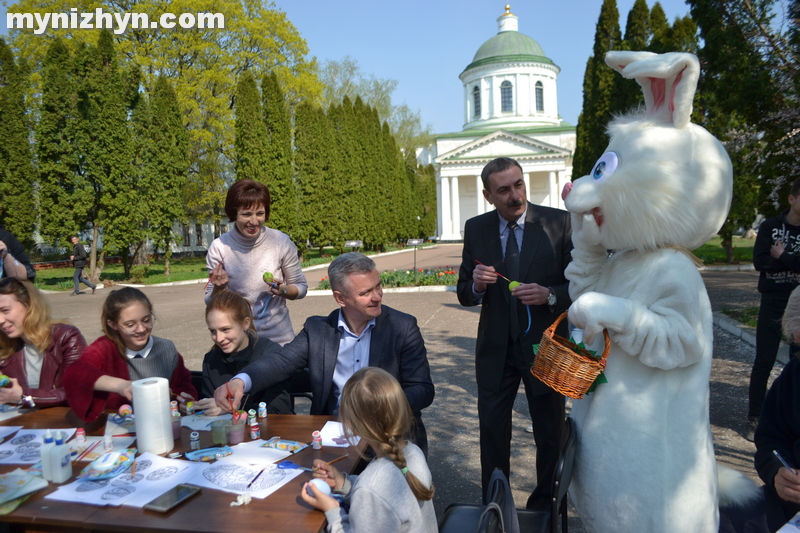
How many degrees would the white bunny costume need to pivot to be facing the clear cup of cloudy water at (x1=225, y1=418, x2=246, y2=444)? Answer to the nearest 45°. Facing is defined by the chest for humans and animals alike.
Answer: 0° — it already faces it

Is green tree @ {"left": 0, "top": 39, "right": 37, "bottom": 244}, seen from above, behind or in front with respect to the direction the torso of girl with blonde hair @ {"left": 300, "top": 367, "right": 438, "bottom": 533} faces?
in front

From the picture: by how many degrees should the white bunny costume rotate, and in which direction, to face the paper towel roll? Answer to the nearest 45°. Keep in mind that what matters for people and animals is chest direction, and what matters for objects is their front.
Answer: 0° — it already faces it

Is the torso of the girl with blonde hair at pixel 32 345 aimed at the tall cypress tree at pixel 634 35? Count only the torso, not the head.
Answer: no

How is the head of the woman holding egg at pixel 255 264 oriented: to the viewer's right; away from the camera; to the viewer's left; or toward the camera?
toward the camera

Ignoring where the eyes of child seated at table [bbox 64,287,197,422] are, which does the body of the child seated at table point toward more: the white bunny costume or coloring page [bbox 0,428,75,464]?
the coloring page

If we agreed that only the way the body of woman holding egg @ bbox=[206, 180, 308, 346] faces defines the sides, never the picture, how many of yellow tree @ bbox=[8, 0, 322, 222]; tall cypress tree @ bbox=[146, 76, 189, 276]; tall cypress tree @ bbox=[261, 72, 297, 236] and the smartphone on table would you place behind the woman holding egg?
3

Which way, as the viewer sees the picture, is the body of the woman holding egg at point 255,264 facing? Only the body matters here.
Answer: toward the camera

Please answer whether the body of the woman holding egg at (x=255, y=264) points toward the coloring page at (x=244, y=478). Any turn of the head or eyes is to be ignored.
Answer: yes

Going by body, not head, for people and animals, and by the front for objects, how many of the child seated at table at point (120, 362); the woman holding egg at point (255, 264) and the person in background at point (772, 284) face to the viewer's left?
0

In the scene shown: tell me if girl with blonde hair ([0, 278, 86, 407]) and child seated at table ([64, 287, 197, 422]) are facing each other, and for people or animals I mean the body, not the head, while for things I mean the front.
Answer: no

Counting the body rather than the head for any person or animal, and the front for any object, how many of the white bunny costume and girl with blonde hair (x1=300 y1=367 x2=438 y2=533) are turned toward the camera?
0

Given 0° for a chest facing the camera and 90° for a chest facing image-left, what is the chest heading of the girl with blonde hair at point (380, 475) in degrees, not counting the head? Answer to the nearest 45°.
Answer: approximately 135°

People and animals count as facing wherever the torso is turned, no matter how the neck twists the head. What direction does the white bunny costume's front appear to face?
to the viewer's left

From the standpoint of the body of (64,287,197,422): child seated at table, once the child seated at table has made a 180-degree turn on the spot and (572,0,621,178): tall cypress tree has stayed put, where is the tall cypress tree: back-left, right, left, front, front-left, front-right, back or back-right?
right

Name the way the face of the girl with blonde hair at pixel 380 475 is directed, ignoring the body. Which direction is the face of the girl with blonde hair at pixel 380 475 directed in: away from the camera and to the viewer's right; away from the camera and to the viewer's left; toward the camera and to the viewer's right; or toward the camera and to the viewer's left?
away from the camera and to the viewer's left

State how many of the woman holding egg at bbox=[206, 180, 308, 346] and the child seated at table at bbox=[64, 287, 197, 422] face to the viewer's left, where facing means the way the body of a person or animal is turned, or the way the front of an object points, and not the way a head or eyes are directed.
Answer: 0

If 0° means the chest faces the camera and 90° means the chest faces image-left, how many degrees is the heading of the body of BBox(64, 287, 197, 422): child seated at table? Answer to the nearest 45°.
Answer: approximately 315°

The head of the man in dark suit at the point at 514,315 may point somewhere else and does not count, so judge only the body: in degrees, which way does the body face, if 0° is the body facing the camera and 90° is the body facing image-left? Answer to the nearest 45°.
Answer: approximately 0°

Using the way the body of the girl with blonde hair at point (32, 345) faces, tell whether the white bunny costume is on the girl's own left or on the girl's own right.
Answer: on the girl's own left
